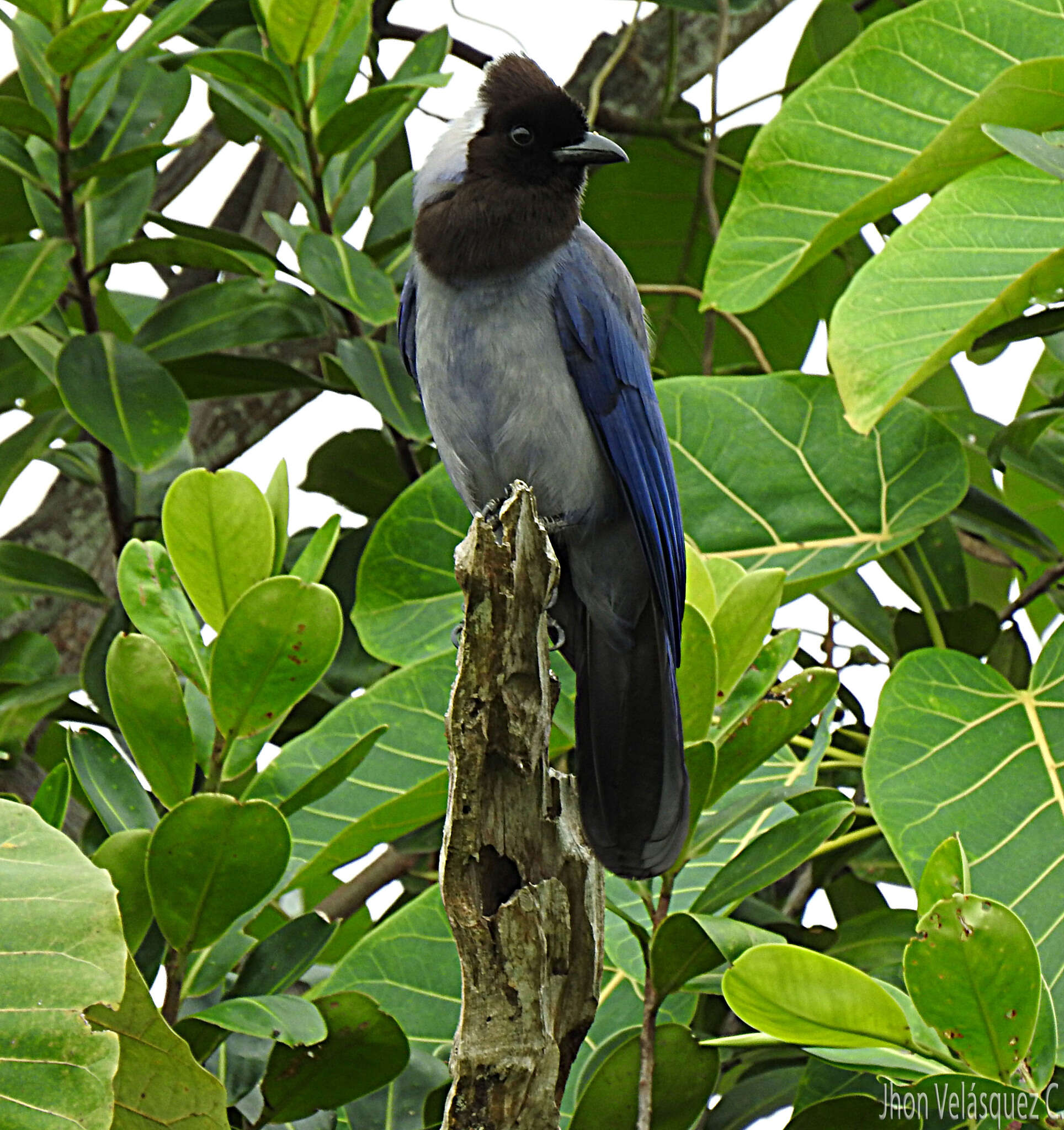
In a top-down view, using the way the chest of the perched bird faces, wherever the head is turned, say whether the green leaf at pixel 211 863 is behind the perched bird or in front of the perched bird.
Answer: in front

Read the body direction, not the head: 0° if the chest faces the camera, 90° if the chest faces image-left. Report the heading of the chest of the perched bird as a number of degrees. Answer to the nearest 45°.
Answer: approximately 45°

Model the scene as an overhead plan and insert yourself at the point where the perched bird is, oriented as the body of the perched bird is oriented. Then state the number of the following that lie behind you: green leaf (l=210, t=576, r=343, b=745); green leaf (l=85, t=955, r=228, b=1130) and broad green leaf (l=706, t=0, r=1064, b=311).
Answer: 1

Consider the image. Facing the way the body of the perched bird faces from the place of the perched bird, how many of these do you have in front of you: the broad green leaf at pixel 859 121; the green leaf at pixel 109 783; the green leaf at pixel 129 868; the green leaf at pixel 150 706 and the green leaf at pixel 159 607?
4

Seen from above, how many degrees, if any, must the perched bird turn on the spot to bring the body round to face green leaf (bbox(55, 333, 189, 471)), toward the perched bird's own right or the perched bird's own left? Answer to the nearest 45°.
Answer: approximately 45° to the perched bird's own right
